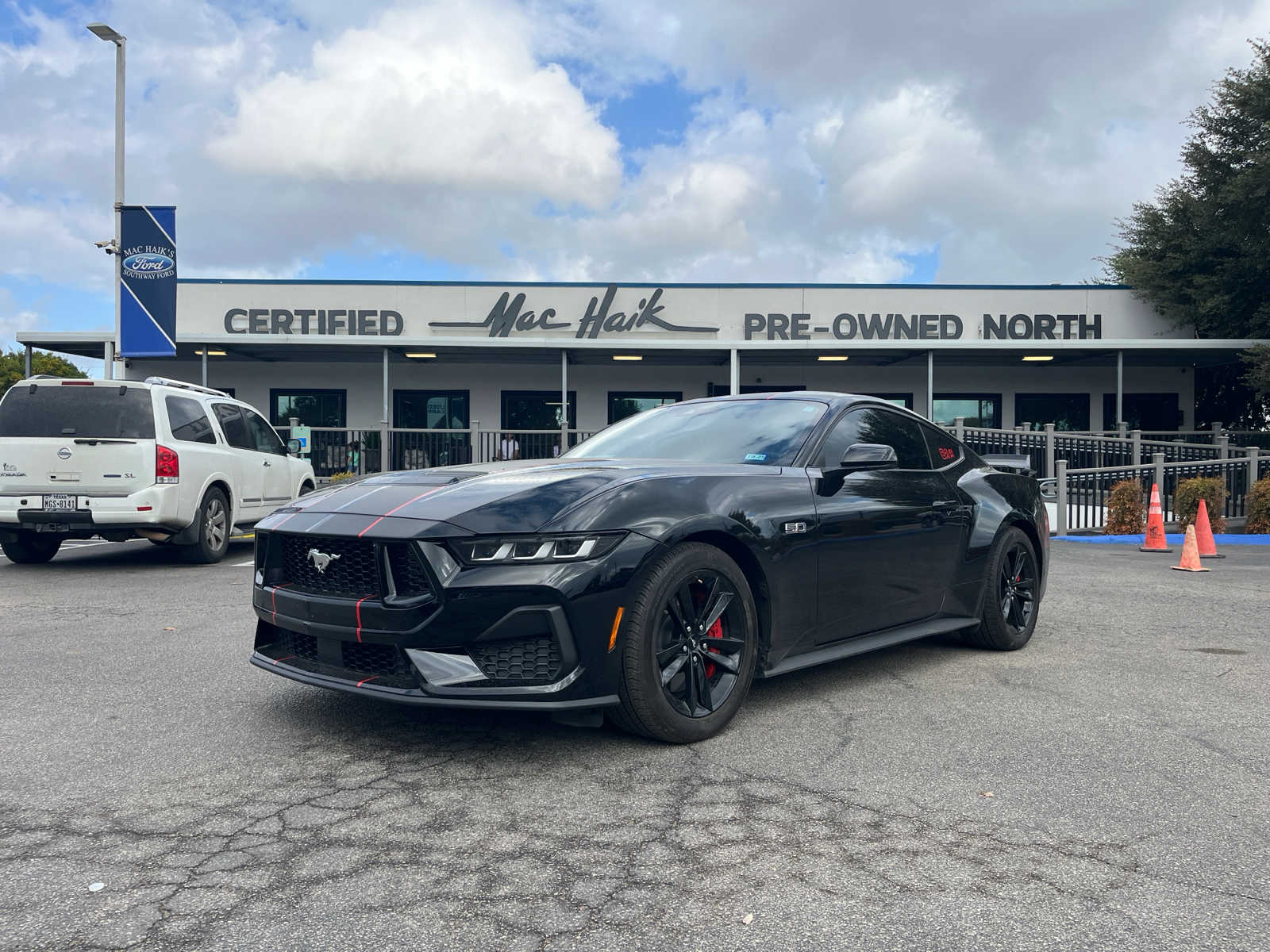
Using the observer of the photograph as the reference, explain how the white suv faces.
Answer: facing away from the viewer and to the right of the viewer

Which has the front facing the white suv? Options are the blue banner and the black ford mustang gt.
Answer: the blue banner

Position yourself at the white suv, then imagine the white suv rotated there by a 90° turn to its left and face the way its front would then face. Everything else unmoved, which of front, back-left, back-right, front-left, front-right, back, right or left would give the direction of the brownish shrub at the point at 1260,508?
back-right

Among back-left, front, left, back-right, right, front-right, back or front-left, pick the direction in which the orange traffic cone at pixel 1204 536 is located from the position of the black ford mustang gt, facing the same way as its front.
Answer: back

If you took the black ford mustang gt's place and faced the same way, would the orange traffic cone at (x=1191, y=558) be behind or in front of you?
behind

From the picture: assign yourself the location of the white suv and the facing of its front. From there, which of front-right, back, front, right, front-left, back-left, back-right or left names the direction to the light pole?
front-left

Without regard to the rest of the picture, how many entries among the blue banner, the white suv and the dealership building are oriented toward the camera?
2

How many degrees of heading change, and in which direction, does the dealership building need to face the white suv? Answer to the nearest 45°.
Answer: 0° — it already faces it

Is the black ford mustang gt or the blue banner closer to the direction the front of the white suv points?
the blue banner

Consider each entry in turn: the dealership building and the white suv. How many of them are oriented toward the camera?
1

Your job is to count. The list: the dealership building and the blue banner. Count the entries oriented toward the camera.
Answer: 2

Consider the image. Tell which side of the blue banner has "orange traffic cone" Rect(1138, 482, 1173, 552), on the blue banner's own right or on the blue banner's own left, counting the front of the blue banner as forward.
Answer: on the blue banner's own left

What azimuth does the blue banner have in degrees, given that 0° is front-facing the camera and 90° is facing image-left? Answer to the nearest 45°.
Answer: approximately 0°

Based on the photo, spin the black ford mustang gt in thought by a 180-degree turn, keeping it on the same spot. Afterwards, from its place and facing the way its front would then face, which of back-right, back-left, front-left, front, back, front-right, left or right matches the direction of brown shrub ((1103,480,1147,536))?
front
